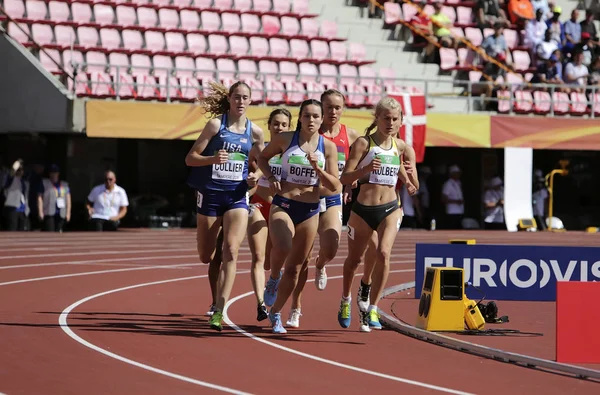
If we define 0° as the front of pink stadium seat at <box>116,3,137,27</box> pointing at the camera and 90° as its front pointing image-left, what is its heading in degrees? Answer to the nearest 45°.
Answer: approximately 0°

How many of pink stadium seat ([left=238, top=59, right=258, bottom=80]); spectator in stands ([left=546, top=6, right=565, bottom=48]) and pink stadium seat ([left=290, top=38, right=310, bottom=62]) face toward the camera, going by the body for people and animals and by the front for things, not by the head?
3

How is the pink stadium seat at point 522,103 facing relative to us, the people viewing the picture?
facing the viewer

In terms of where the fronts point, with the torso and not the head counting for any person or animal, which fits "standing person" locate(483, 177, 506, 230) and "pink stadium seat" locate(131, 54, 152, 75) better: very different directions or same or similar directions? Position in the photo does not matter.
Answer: same or similar directions

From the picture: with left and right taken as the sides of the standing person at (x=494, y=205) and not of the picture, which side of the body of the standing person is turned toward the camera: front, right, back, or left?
front

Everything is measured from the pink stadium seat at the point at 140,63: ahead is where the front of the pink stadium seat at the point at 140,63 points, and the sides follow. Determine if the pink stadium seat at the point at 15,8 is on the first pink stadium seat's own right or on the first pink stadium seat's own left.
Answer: on the first pink stadium seat's own right

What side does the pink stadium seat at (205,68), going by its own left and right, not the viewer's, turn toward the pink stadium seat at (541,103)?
left

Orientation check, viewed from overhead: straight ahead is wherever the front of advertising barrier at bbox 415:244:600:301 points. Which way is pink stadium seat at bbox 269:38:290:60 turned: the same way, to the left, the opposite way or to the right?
the same way

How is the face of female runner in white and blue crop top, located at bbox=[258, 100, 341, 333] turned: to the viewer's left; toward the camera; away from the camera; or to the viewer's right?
toward the camera

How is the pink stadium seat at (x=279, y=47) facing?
toward the camera

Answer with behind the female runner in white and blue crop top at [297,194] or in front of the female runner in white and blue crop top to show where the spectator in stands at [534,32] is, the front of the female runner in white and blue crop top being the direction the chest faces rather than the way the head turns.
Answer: behind

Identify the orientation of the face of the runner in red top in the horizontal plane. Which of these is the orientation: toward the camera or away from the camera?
toward the camera
